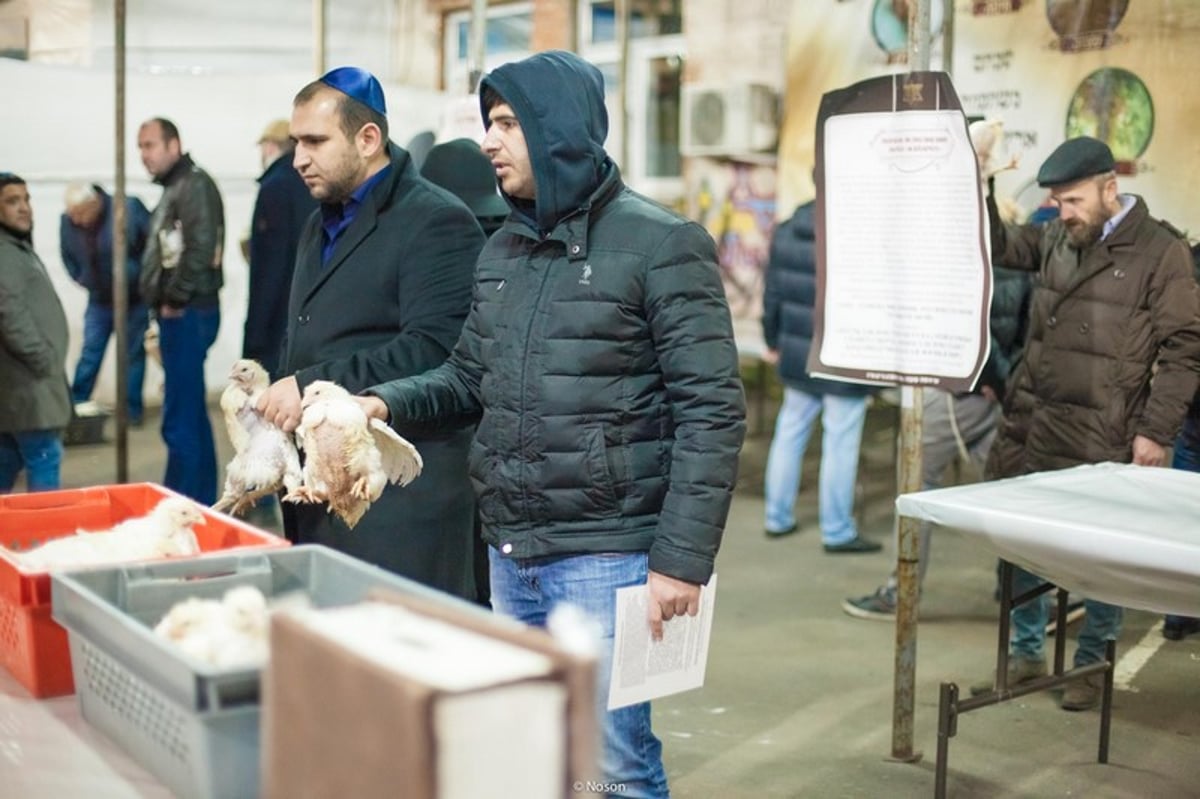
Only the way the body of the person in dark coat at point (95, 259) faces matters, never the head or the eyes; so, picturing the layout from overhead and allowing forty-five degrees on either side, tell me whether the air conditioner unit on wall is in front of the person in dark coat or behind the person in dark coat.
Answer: behind

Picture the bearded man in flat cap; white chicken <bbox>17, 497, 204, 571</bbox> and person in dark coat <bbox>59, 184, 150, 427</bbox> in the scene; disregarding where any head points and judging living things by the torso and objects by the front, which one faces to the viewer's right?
the white chicken

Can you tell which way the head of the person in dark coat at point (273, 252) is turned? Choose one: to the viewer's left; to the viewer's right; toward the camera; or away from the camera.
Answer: to the viewer's left

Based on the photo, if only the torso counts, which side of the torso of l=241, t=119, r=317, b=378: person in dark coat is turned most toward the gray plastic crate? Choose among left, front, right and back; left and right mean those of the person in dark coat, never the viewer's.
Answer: left

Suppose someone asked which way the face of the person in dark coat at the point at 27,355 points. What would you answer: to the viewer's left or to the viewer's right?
to the viewer's right

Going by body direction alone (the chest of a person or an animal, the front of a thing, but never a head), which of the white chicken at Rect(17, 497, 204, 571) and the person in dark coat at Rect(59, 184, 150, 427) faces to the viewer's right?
the white chicken

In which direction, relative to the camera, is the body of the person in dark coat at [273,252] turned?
to the viewer's left

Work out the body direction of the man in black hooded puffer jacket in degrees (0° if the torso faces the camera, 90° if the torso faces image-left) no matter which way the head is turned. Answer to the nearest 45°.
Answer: approximately 45°

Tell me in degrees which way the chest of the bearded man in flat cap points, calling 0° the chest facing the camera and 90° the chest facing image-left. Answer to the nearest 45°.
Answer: approximately 45°

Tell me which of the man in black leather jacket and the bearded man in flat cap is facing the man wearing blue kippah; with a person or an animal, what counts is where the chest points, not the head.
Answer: the bearded man in flat cap

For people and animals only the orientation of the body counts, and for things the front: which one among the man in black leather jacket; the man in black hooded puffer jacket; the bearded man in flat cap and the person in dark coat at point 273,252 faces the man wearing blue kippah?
the bearded man in flat cap

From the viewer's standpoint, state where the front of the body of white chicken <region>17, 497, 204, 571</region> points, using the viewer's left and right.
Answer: facing to the right of the viewer
